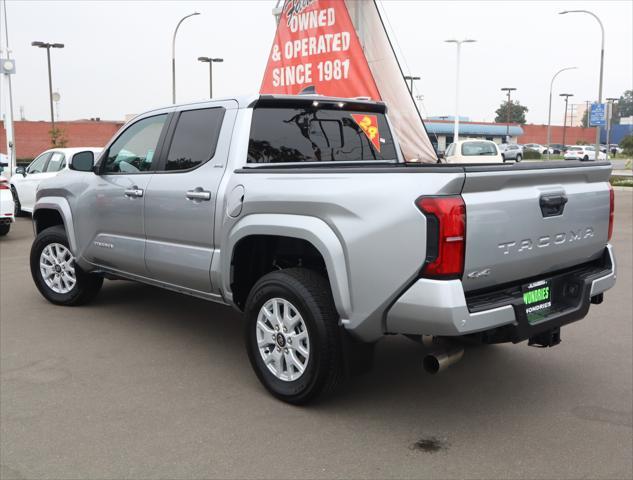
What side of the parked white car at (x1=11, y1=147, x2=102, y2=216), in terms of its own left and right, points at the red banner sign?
back

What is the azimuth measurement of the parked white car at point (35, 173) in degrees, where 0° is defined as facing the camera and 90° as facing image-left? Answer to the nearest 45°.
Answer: approximately 135°

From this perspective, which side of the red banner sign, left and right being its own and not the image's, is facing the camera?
front

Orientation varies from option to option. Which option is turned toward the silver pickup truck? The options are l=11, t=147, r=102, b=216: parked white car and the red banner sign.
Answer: the red banner sign

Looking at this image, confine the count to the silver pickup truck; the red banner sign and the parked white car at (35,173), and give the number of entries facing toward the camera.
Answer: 1

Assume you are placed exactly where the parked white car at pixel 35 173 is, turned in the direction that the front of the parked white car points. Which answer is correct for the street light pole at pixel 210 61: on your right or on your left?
on your right

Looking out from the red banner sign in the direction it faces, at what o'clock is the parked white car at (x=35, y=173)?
The parked white car is roughly at 4 o'clock from the red banner sign.

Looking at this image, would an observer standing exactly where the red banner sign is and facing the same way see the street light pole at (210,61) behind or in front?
behind

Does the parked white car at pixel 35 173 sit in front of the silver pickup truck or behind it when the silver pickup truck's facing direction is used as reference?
in front

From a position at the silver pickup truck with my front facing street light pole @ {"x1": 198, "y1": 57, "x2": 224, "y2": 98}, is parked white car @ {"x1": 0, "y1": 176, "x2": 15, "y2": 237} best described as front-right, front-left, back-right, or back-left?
front-left

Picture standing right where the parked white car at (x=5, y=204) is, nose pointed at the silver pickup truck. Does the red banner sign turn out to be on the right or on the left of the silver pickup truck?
left

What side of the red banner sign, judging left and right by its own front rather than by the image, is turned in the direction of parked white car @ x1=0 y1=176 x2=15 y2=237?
right

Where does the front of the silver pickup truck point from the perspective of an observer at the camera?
facing away from the viewer and to the left of the viewer

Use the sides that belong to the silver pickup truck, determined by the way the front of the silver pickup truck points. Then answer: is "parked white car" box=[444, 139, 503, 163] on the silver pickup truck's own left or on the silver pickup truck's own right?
on the silver pickup truck's own right

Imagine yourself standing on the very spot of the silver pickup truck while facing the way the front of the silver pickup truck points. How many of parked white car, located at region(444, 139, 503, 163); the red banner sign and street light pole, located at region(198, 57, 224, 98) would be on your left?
0
